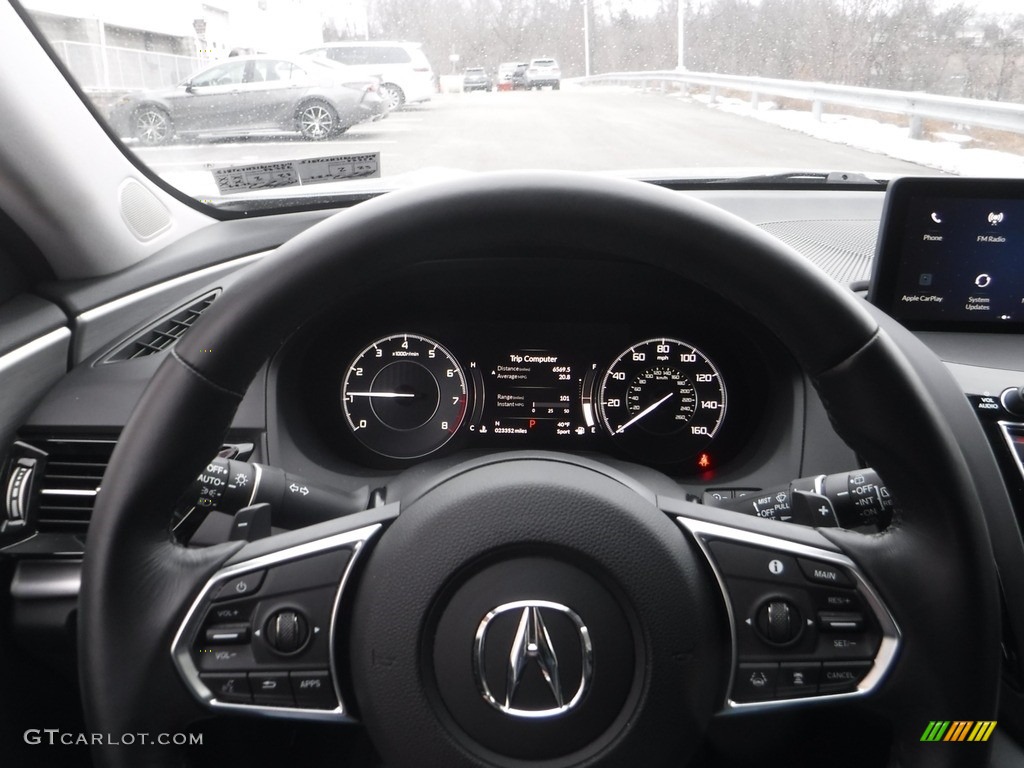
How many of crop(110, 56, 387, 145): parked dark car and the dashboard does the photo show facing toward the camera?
1

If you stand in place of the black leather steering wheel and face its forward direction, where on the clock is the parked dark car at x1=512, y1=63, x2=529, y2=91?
The parked dark car is roughly at 6 o'clock from the black leather steering wheel.

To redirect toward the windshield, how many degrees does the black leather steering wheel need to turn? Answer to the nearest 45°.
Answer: approximately 180°

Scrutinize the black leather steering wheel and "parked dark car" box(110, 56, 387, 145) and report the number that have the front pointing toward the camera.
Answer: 1

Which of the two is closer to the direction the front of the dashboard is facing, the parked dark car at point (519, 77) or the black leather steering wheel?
the black leather steering wheel

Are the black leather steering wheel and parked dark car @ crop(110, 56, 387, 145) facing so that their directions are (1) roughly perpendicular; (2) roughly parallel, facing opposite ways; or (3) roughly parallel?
roughly perpendicular

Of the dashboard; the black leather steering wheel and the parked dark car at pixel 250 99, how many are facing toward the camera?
2

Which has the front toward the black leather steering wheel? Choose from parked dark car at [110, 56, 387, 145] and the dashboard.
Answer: the dashboard

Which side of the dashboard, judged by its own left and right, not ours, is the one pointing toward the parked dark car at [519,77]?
back

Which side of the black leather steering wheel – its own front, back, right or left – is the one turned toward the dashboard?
back
